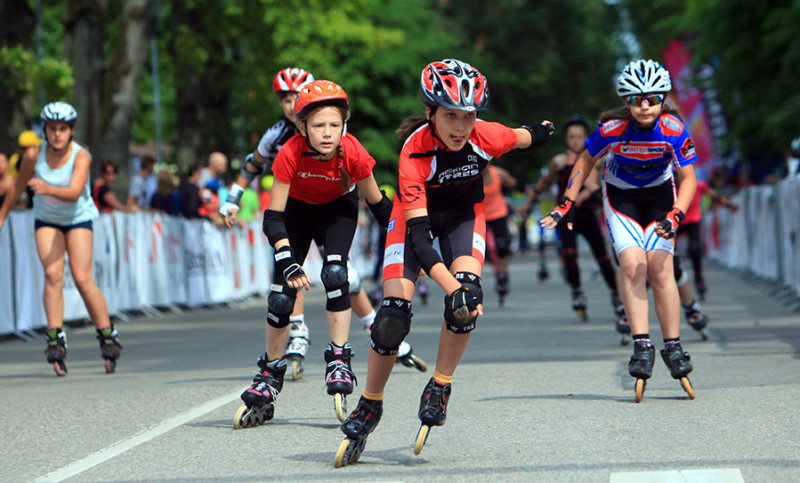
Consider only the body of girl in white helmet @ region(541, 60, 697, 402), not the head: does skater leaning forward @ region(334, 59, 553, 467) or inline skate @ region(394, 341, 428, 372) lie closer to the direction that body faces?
the skater leaning forward

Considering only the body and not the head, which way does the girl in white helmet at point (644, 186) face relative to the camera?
toward the camera

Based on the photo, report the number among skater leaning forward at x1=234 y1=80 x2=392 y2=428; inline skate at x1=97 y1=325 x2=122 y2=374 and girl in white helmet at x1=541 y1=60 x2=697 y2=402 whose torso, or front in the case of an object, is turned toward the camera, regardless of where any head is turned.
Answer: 3

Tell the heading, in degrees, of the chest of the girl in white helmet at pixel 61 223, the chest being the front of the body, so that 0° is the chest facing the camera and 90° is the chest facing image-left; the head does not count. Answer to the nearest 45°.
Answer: approximately 0°

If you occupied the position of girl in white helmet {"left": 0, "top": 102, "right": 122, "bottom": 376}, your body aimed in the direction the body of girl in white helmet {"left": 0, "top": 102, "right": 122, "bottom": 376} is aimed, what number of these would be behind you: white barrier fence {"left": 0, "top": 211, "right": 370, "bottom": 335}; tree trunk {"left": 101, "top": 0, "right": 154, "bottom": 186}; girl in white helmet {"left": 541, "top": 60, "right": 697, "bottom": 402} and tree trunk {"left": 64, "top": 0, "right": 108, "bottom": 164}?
3

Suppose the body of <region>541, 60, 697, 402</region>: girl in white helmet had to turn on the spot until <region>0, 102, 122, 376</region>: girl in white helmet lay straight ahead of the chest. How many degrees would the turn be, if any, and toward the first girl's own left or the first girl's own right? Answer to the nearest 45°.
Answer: approximately 90° to the first girl's own right

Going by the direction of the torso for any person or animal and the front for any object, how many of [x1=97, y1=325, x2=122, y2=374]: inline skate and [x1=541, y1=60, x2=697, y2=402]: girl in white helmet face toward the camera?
2

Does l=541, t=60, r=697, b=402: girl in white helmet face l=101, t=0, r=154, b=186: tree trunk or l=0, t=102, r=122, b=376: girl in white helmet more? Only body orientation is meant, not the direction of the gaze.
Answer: the girl in white helmet

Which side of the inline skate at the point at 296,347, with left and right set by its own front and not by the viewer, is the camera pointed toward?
front

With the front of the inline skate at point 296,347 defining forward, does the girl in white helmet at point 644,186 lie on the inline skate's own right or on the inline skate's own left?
on the inline skate's own left

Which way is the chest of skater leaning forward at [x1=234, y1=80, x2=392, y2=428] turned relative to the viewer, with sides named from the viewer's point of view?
facing the viewer

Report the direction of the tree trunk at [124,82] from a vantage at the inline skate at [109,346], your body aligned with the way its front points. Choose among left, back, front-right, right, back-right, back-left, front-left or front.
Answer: back

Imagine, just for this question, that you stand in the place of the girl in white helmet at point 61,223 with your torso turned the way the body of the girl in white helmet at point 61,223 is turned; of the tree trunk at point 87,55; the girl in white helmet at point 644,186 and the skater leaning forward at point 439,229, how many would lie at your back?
1
